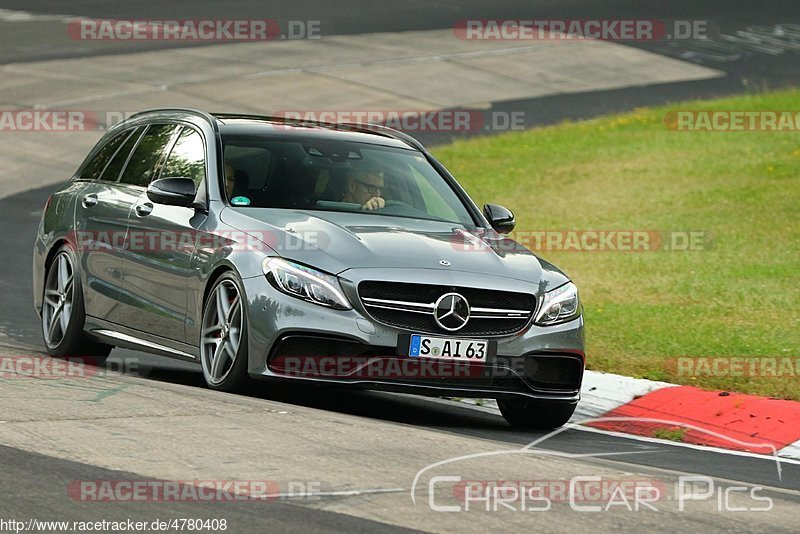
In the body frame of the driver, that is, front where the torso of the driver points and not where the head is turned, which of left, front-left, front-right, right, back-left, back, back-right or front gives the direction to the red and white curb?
front-left

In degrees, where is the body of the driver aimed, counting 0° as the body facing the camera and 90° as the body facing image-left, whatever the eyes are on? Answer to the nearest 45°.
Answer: approximately 315°

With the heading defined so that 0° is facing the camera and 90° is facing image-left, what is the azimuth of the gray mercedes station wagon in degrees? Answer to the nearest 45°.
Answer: approximately 315°
